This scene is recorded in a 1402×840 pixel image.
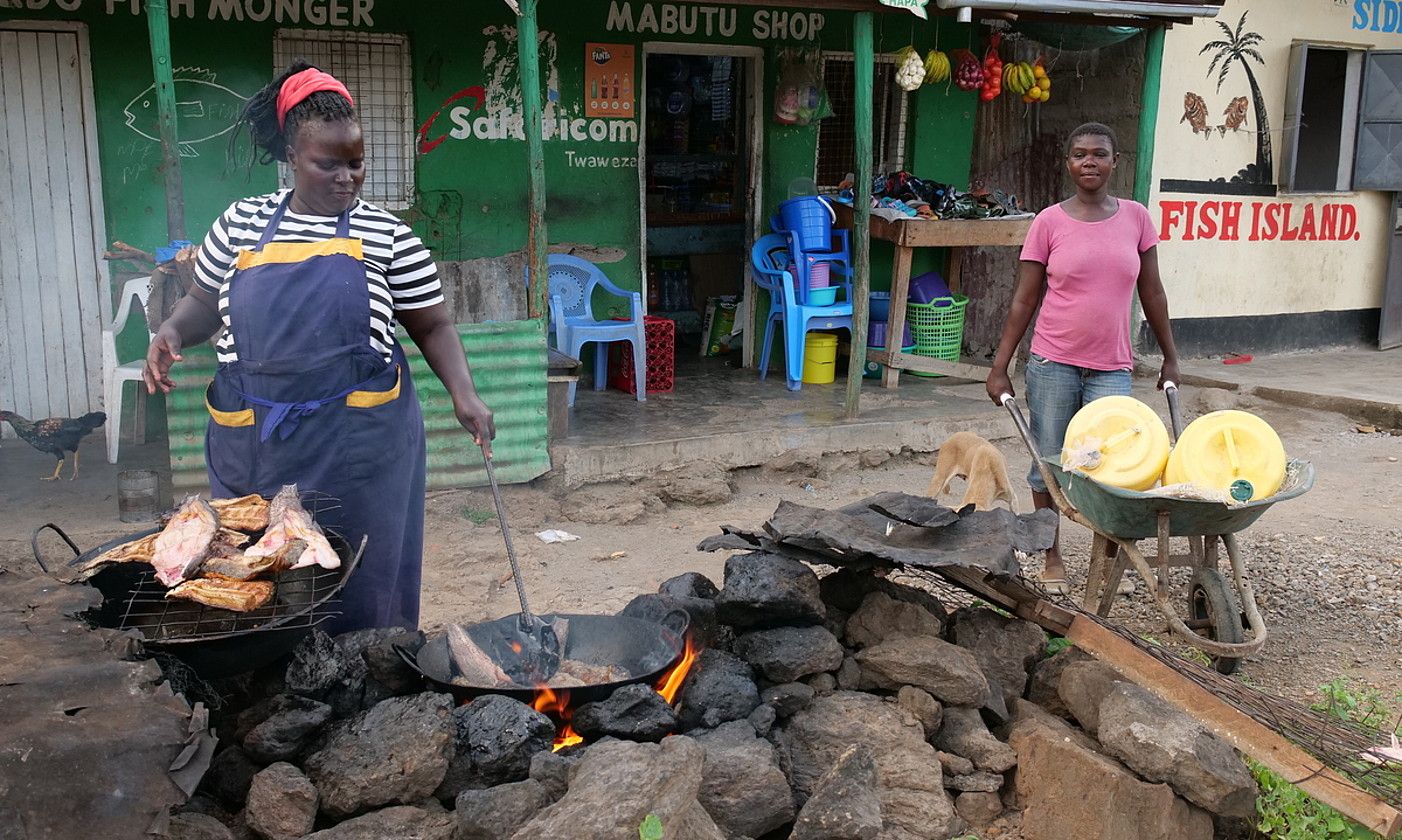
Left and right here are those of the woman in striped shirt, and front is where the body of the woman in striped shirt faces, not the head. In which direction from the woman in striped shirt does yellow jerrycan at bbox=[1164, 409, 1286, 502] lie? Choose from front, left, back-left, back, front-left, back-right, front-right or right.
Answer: left

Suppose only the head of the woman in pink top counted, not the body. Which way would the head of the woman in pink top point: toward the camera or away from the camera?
toward the camera

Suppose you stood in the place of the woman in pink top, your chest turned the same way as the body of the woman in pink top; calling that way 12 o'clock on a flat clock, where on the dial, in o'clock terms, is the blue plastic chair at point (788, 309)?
The blue plastic chair is roughly at 5 o'clock from the woman in pink top.

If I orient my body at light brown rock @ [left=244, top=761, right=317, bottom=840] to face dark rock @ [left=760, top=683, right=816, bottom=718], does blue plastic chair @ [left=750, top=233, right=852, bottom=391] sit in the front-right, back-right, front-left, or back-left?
front-left

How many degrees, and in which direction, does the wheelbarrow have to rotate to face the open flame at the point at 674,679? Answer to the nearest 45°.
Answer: approximately 90° to its right

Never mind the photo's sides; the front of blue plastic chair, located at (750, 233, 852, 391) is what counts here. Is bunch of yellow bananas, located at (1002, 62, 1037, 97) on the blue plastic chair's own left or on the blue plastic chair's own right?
on the blue plastic chair's own left

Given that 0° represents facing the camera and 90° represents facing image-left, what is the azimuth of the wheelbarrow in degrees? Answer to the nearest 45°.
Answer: approximately 315°

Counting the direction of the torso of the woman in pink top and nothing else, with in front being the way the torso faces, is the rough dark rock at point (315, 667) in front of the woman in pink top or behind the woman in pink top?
in front

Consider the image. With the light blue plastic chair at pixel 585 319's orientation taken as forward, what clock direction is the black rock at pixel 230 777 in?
The black rock is roughly at 2 o'clock from the light blue plastic chair.

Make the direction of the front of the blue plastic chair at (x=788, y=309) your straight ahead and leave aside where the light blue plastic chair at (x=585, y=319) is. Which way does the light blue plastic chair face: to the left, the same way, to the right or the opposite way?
the same way

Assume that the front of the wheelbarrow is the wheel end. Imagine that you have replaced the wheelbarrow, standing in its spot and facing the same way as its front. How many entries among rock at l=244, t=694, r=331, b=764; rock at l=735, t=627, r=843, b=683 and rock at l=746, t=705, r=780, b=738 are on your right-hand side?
3

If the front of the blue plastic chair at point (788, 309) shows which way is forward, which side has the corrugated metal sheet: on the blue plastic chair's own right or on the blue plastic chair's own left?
on the blue plastic chair's own right

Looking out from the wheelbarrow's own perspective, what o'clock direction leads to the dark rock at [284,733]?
The dark rock is roughly at 3 o'clock from the wheelbarrow.

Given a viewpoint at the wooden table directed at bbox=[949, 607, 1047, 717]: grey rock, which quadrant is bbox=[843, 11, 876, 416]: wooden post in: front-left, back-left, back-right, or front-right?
front-right

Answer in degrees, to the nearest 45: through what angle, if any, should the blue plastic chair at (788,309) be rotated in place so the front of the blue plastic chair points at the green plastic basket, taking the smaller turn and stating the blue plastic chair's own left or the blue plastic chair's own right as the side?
approximately 45° to the blue plastic chair's own left

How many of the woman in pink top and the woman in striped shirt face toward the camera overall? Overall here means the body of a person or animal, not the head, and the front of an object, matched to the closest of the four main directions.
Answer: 2

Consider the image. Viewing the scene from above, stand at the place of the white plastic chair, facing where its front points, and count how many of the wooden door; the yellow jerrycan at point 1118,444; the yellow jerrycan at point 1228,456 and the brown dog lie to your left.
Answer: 3

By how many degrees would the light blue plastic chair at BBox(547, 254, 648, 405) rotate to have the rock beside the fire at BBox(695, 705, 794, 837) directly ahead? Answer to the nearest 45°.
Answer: approximately 45° to its right

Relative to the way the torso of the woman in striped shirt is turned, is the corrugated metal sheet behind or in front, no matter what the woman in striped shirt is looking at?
behind
